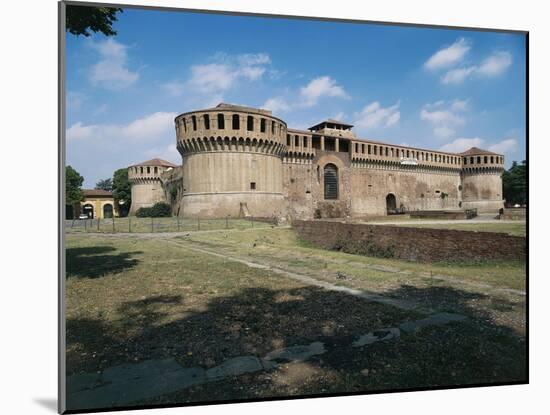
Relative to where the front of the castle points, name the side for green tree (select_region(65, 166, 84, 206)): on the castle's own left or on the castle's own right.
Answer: on the castle's own right

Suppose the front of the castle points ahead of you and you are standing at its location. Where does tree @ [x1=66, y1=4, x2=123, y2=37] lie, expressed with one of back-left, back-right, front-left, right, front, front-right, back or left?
front-right

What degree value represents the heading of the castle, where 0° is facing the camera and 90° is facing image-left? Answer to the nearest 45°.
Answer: approximately 315°

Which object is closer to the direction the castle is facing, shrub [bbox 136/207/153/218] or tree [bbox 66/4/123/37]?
the tree
